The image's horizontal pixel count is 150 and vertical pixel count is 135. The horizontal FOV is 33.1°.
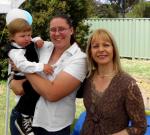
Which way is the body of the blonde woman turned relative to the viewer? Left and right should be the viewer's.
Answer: facing the viewer and to the left of the viewer

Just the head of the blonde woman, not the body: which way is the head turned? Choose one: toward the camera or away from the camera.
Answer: toward the camera
